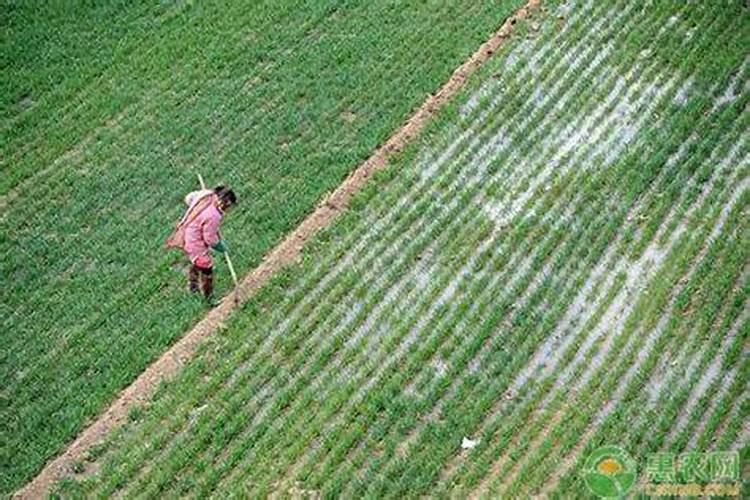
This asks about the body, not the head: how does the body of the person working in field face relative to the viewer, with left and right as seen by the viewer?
facing to the right of the viewer
